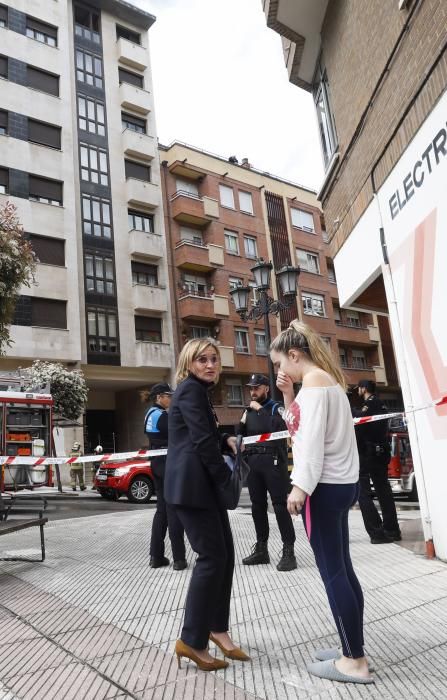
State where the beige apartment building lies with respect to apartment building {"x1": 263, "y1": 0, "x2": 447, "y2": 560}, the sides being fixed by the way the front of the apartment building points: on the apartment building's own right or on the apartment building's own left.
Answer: on the apartment building's own right

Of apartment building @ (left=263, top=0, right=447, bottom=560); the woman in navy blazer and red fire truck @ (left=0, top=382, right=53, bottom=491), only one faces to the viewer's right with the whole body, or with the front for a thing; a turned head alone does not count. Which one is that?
the woman in navy blazer

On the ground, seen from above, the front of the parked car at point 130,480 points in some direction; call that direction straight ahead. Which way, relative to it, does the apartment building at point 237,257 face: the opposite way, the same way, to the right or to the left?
to the left

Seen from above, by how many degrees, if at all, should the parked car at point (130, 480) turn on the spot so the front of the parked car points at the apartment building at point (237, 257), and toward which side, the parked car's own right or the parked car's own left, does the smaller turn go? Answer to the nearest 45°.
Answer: approximately 180°

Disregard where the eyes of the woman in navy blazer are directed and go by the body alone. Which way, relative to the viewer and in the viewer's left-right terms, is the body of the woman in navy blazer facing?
facing to the right of the viewer

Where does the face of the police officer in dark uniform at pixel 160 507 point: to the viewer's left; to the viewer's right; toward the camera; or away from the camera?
to the viewer's right

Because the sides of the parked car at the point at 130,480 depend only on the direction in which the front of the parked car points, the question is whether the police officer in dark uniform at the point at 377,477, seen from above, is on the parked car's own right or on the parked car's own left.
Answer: on the parked car's own left

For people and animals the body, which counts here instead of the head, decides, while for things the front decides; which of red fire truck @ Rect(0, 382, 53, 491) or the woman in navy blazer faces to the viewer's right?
the woman in navy blazer

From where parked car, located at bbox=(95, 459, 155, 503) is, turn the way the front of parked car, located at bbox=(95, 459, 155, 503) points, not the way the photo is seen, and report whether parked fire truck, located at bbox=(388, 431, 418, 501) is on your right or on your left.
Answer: on your left
